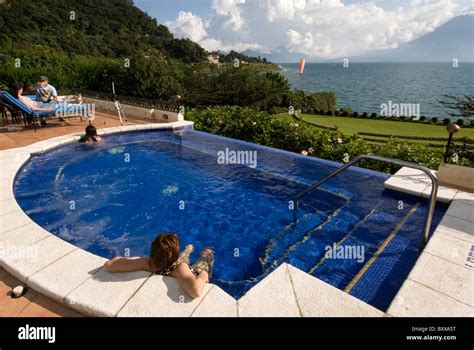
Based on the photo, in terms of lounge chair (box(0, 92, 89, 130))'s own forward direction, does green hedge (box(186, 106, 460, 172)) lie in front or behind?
in front

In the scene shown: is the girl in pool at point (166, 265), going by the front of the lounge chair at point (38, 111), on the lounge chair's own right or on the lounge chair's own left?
on the lounge chair's own right

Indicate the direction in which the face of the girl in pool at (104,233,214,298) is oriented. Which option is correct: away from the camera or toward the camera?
away from the camera

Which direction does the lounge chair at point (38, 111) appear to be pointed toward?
to the viewer's right

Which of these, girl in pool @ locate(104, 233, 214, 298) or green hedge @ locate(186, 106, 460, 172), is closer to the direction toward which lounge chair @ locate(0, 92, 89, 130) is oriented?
the green hedge
